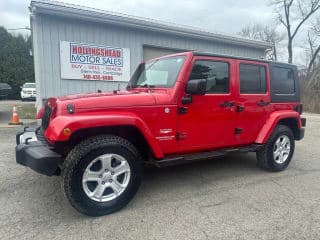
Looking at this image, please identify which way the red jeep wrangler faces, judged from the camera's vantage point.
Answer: facing the viewer and to the left of the viewer

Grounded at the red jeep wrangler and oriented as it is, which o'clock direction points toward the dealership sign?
The dealership sign is roughly at 4 o'clock from the red jeep wrangler.
